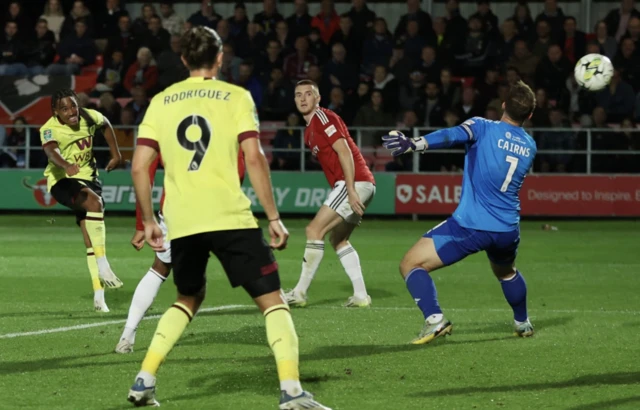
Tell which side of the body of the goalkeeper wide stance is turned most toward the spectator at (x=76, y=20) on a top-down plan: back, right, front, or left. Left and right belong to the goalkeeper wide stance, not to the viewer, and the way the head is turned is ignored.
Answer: front

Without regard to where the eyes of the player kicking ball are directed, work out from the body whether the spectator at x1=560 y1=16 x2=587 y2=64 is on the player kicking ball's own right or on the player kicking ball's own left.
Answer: on the player kicking ball's own left

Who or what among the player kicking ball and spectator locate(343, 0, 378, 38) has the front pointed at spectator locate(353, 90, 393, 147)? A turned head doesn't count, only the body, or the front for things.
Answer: spectator locate(343, 0, 378, 38)

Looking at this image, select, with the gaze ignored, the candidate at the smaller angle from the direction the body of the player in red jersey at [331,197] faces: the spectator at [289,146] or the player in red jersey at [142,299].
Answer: the player in red jersey

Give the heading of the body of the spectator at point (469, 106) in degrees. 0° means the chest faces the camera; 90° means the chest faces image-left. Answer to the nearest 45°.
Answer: approximately 0°

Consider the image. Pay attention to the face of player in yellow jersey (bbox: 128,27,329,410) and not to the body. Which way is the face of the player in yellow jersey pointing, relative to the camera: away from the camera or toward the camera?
away from the camera

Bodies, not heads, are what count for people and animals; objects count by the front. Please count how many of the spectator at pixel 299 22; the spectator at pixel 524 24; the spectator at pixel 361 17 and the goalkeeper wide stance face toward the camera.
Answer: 3

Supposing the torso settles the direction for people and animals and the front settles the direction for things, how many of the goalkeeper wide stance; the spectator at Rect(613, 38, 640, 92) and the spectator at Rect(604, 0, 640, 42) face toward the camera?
2

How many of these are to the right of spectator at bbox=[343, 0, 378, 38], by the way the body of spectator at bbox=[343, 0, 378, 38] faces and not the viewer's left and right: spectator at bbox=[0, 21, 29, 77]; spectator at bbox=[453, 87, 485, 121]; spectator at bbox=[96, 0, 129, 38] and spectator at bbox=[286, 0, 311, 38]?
3
